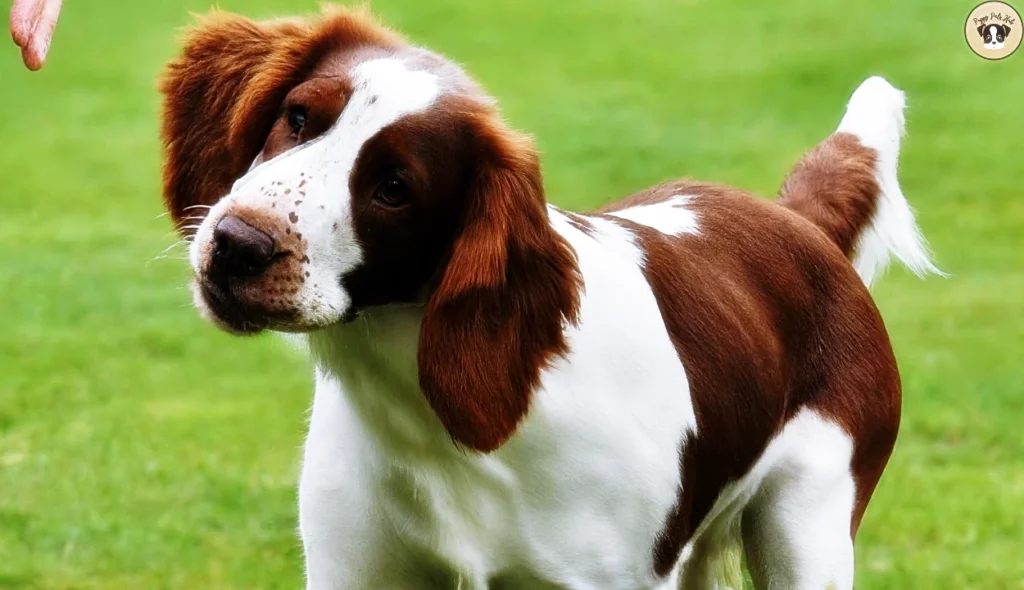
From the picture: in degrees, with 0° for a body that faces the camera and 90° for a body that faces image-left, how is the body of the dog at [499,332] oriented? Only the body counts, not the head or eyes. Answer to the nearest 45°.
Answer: approximately 45°
